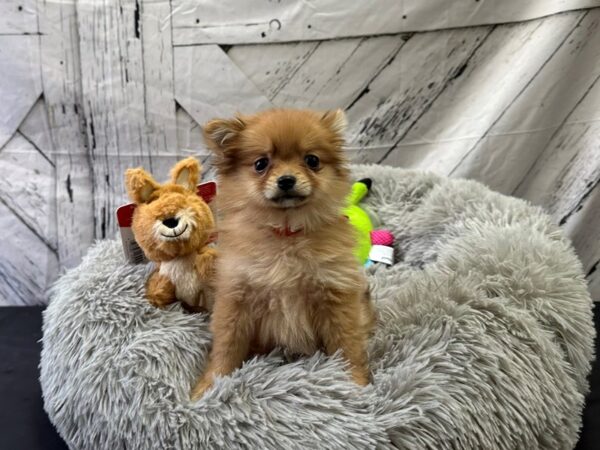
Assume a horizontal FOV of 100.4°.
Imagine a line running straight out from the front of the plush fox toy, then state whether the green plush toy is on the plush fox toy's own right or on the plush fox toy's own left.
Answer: on the plush fox toy's own left

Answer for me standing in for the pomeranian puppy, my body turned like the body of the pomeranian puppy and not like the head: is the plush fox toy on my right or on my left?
on my right

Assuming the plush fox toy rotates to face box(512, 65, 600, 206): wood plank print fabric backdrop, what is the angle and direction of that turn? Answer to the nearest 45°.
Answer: approximately 90° to its left

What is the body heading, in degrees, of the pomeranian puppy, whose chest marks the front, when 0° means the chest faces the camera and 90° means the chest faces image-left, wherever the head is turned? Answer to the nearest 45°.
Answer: approximately 0°

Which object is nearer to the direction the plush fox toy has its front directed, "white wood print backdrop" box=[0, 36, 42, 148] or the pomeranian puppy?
the pomeranian puppy

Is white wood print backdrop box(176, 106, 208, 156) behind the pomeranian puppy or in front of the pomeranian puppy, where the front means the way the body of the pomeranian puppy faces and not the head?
behind

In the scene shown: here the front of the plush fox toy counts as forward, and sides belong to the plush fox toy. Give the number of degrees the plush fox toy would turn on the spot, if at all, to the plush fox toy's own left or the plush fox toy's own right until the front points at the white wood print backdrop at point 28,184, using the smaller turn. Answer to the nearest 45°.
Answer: approximately 135° to the plush fox toy's own right
